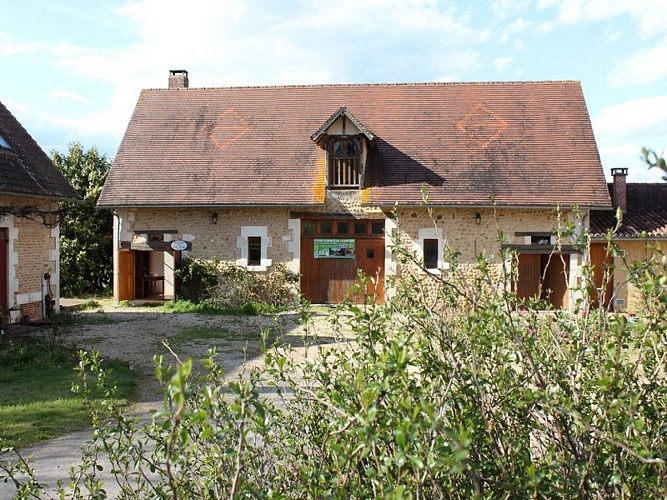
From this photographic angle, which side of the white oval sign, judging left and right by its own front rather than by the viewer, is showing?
front

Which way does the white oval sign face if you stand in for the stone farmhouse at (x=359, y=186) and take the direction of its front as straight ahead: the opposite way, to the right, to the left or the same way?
the same way

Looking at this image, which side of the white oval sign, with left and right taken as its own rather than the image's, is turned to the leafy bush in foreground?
front

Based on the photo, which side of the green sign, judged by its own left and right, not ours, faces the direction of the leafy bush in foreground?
front

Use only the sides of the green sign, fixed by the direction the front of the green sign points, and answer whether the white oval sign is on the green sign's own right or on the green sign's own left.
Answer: on the green sign's own right

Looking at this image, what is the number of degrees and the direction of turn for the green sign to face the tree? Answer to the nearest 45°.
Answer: approximately 135° to its right

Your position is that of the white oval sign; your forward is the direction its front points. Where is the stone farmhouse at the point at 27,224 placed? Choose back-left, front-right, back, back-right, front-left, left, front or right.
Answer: front-right

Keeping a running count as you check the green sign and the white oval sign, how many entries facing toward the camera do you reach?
2

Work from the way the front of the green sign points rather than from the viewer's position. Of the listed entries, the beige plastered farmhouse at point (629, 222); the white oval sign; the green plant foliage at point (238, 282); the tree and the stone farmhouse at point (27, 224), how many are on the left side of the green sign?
1

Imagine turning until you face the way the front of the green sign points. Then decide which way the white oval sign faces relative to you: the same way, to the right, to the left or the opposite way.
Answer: the same way

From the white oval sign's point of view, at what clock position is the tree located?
The tree is roughly at 5 o'clock from the white oval sign.

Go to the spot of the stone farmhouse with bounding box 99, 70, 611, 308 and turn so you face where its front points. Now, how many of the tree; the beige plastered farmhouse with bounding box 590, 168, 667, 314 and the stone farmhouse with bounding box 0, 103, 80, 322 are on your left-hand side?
1

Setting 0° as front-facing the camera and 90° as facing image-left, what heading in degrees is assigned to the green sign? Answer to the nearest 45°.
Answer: approximately 0°

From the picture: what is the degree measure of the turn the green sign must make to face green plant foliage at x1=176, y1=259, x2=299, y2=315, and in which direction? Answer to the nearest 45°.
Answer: approximately 90° to its right
